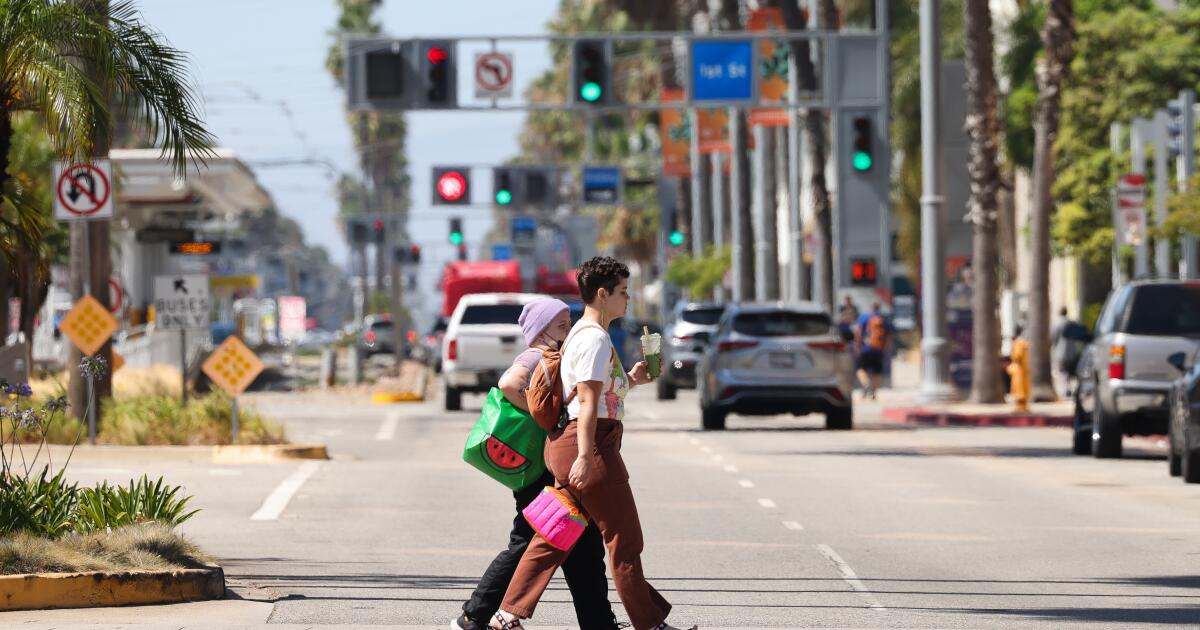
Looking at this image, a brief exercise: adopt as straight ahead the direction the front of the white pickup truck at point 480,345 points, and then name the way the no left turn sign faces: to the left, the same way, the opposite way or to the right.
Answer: the opposite way

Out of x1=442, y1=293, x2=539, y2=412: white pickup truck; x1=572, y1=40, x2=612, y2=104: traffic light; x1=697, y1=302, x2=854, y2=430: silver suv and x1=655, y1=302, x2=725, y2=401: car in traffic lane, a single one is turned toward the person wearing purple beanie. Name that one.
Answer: the traffic light

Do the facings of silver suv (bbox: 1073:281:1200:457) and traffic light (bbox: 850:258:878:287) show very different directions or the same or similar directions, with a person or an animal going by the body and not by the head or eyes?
very different directions

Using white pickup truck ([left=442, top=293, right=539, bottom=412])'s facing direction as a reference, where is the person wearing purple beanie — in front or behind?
behind

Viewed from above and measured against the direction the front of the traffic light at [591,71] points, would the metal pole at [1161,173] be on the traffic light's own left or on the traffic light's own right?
on the traffic light's own left

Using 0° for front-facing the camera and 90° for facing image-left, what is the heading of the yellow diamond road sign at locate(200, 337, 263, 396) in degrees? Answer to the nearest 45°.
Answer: approximately 0°
